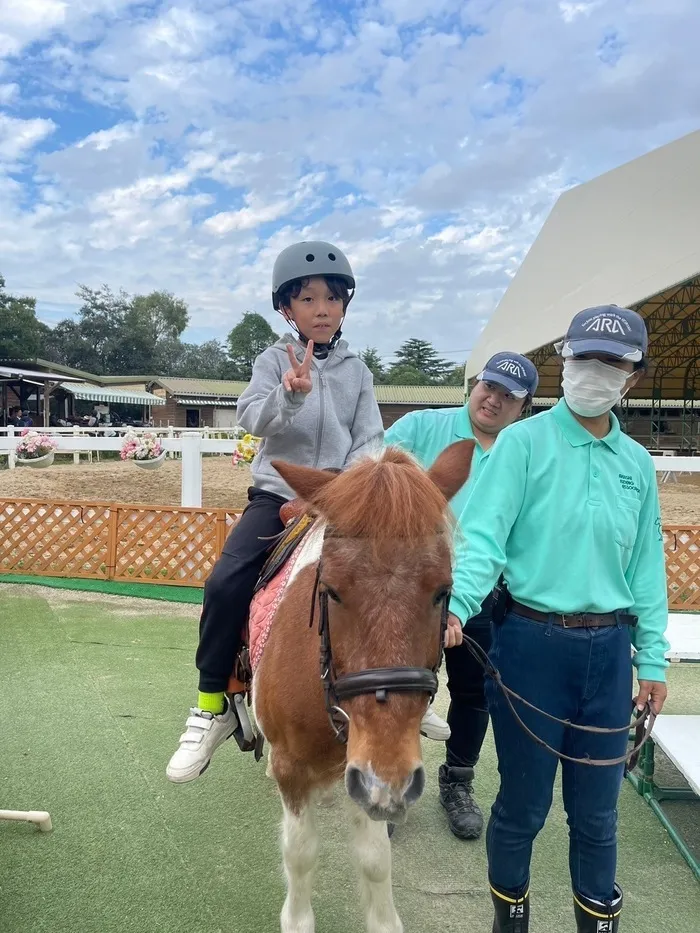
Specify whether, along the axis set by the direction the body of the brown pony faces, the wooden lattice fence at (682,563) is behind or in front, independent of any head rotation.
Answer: behind

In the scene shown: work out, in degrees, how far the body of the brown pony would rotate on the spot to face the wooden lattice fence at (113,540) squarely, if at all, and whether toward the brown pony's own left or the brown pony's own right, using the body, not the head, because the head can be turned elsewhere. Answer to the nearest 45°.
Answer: approximately 135° to the brown pony's own right

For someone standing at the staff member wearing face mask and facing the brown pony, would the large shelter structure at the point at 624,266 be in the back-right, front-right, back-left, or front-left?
back-right

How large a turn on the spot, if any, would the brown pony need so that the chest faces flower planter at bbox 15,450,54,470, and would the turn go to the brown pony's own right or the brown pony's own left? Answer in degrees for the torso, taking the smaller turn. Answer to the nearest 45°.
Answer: approximately 135° to the brown pony's own right

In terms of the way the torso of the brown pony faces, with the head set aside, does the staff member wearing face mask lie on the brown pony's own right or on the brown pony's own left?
on the brown pony's own left

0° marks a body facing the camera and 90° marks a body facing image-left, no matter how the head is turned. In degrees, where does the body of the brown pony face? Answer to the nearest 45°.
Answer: approximately 0°

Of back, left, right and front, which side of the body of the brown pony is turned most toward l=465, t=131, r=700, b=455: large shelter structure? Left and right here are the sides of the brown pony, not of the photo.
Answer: back
